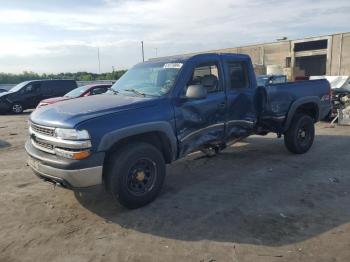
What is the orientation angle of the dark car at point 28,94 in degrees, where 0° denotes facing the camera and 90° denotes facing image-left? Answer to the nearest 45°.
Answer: approximately 45°

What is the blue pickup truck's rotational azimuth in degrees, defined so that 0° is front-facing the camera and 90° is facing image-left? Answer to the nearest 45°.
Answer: approximately 45°

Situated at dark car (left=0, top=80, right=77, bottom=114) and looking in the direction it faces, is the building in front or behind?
behind

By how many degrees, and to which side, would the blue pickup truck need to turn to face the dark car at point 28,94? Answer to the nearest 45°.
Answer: approximately 90° to its right

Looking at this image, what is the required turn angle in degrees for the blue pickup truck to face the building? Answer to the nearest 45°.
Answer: approximately 180°
